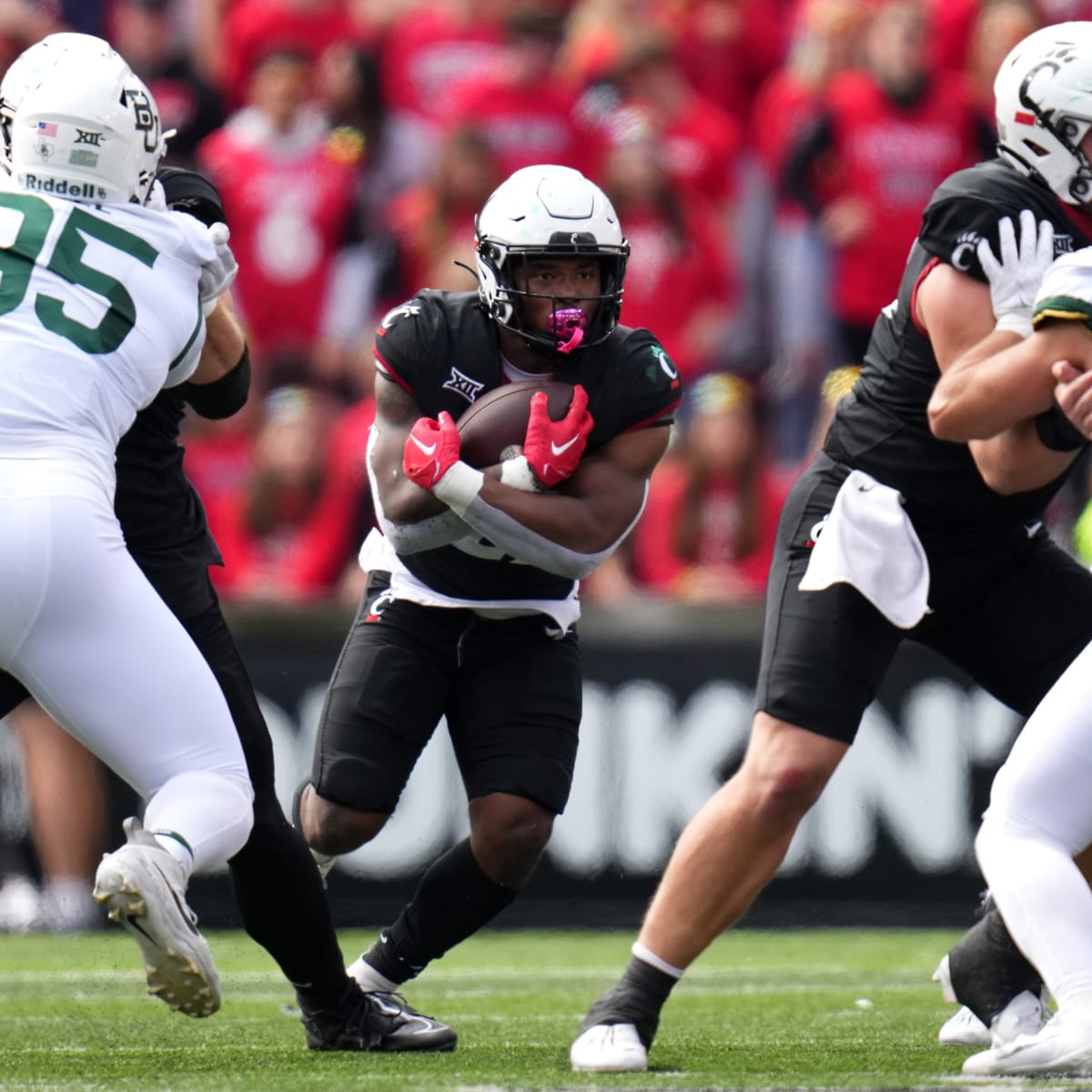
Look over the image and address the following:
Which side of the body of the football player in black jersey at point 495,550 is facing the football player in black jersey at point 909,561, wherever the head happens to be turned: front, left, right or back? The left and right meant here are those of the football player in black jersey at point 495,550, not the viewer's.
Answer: left

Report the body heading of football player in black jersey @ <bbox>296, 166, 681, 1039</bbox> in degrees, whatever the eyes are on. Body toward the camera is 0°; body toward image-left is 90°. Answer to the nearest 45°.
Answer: approximately 0°

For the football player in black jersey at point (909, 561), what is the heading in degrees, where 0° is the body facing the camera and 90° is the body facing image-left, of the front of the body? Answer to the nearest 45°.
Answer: approximately 315°

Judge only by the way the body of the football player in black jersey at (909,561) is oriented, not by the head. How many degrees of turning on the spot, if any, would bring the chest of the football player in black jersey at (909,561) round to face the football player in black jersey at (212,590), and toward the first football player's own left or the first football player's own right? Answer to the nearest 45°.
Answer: approximately 135° to the first football player's own right

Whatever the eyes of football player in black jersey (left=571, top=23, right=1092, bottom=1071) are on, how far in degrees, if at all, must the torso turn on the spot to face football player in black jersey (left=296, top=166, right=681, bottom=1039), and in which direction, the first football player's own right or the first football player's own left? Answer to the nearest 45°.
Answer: approximately 135° to the first football player's own left

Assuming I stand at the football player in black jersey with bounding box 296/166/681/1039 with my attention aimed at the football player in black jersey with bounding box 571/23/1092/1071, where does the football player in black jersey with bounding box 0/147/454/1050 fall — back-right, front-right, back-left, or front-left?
back-right

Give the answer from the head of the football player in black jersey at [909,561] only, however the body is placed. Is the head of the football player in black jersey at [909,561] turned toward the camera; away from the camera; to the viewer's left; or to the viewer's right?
to the viewer's right

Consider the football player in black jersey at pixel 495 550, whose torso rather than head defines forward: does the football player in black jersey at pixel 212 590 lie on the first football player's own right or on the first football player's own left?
on the first football player's own right
